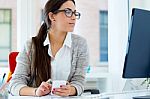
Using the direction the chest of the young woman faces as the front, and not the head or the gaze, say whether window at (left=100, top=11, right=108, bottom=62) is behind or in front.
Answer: behind

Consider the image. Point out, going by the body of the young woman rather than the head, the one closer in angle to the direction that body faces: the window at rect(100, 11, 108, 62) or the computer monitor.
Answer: the computer monitor

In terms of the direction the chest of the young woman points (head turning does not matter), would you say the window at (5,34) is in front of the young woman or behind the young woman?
behind

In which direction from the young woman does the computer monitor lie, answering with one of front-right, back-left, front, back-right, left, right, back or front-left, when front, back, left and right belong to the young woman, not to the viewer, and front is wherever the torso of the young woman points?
front-left

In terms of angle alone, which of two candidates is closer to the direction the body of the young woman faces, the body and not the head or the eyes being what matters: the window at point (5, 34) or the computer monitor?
the computer monitor

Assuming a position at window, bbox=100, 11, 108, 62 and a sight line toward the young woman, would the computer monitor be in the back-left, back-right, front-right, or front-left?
front-left

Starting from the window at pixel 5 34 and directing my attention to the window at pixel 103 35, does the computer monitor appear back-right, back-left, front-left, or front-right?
front-right

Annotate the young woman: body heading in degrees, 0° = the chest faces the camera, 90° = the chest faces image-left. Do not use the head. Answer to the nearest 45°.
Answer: approximately 0°

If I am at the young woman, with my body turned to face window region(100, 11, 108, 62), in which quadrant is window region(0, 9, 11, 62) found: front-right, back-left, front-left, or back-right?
front-left
